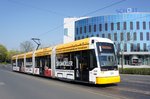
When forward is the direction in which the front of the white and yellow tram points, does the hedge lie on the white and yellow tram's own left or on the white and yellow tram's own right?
on the white and yellow tram's own left
